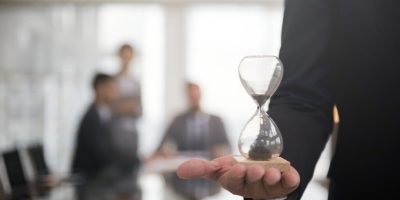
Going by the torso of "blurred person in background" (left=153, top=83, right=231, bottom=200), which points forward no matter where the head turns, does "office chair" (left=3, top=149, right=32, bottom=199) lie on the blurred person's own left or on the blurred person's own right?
on the blurred person's own right

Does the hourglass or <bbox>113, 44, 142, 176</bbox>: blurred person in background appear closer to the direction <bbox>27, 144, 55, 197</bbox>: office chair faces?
the blurred person in background

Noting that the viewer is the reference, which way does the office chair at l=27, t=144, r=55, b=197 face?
facing to the right of the viewer

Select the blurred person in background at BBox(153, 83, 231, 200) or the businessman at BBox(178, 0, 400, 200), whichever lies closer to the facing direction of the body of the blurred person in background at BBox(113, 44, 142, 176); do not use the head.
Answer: the businessman

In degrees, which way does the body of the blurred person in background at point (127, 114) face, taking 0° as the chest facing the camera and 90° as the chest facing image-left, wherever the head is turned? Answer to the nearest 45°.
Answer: approximately 0°

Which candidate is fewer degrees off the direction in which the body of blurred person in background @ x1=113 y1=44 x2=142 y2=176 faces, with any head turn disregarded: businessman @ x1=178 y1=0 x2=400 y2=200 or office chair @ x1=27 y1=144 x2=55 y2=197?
the businessman
